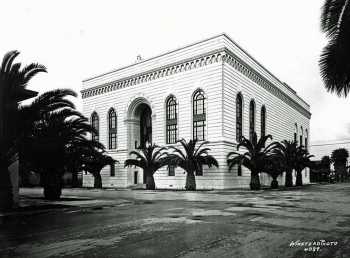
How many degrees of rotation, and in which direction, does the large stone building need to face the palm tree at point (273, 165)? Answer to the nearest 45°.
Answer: approximately 90° to its left

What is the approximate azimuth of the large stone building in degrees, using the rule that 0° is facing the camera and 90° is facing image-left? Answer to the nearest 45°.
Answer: approximately 45°

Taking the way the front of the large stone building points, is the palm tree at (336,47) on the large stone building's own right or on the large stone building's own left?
on the large stone building's own left

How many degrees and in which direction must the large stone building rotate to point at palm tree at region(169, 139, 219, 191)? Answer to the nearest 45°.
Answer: approximately 45° to its left

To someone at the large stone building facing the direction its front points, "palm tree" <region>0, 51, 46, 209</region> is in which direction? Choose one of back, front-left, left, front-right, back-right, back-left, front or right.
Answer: front-left

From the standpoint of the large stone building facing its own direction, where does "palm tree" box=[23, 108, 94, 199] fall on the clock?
The palm tree is roughly at 11 o'clock from the large stone building.
